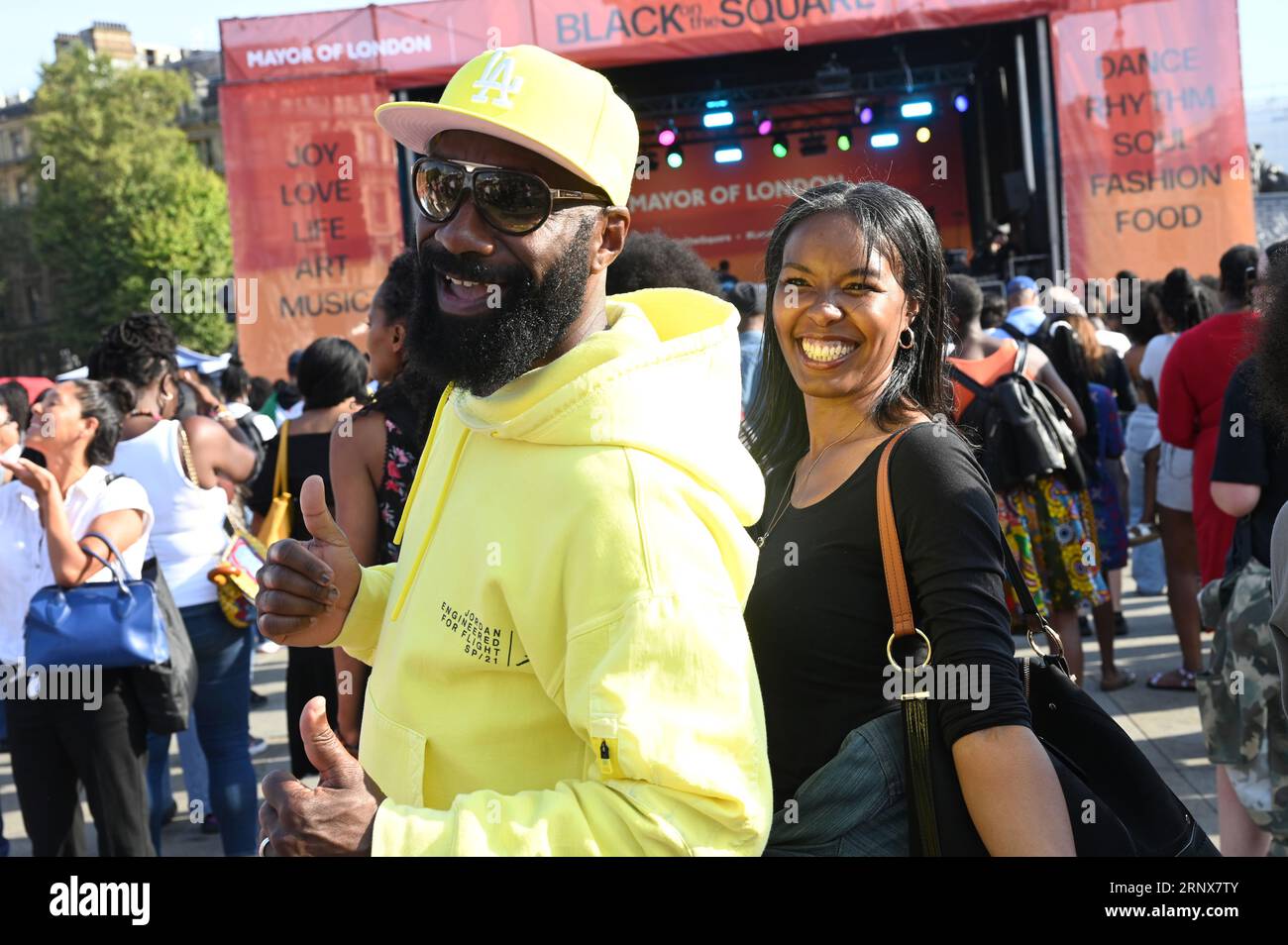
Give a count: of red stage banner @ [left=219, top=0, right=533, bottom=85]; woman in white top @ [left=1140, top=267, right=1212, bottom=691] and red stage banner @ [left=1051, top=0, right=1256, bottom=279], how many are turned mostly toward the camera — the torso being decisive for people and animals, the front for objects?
2

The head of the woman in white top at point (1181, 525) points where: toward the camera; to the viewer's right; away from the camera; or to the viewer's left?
away from the camera

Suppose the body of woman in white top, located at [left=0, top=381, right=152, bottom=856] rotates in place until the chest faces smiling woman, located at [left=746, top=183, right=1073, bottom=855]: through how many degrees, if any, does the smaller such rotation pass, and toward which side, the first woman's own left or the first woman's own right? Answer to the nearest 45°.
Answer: approximately 45° to the first woman's own left

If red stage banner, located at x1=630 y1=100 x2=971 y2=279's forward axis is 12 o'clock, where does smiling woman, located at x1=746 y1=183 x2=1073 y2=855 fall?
The smiling woman is roughly at 12 o'clock from the red stage banner.

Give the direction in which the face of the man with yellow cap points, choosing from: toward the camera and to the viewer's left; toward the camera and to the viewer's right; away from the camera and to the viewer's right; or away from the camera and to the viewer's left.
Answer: toward the camera and to the viewer's left

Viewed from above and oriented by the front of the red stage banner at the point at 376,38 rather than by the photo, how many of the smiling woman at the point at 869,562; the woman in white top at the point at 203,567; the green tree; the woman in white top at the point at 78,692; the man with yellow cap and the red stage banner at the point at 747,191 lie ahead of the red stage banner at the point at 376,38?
4

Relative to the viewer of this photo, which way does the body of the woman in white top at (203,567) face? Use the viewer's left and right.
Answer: facing away from the viewer and to the right of the viewer

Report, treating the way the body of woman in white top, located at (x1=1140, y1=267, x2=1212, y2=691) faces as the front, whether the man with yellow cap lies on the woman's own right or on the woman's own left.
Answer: on the woman's own left
